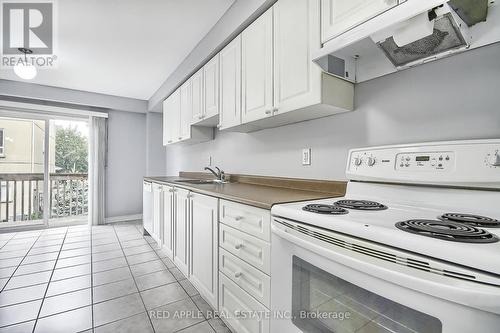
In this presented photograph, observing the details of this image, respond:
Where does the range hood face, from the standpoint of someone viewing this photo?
facing the viewer and to the left of the viewer

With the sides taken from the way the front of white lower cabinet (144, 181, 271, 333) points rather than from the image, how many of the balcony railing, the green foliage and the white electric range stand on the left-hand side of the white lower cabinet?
1

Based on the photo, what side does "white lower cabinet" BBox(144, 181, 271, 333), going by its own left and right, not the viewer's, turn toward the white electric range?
left

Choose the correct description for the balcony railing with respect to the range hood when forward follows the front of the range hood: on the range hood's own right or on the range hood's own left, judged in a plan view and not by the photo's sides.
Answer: on the range hood's own right

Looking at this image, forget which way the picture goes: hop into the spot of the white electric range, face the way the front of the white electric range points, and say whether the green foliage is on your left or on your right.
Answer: on your right

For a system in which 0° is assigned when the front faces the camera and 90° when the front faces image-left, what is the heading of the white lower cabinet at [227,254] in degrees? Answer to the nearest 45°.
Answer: approximately 45°

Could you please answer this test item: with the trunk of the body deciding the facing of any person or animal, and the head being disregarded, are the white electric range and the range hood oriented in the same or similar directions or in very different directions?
same or similar directions

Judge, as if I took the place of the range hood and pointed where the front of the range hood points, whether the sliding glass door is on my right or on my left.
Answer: on my right

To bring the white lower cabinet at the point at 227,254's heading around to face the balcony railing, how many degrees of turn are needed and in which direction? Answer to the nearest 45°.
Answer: approximately 90° to its right

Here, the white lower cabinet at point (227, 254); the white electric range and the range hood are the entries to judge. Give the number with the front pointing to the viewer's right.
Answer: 0

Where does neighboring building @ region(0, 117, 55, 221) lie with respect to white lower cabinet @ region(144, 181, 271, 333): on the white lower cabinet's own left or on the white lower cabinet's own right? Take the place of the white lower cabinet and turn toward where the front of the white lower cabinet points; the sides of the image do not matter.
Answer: on the white lower cabinet's own right

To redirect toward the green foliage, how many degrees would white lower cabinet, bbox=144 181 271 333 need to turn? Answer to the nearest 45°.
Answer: approximately 90° to its right

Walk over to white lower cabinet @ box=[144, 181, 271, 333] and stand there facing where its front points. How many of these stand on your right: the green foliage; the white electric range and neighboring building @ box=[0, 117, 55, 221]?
2

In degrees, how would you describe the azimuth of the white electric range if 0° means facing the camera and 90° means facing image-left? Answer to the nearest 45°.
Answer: approximately 45°

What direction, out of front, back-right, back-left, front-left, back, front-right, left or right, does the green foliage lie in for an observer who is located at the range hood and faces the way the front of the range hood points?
front-right

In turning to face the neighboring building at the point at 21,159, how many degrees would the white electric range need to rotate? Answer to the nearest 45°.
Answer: approximately 45° to its right
